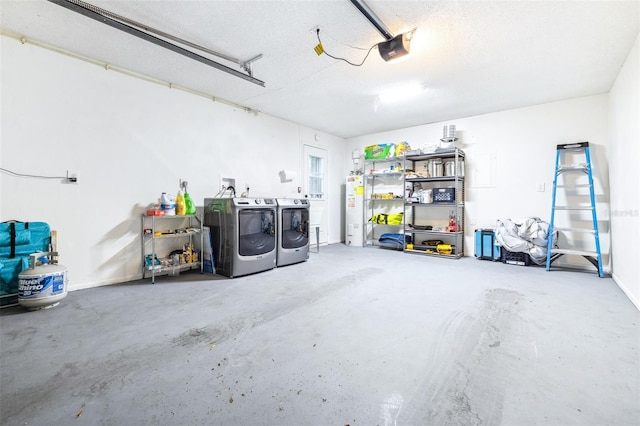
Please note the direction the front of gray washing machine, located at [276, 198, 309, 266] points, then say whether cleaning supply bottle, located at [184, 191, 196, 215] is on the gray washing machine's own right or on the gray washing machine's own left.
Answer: on the gray washing machine's own right

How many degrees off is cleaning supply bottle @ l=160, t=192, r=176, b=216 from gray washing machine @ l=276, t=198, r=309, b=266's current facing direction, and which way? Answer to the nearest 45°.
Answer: approximately 90° to its right

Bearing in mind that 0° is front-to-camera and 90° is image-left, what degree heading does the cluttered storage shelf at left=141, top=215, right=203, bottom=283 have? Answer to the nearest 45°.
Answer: approximately 315°

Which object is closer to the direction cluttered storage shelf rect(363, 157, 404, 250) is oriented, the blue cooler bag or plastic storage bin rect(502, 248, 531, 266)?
the blue cooler bag

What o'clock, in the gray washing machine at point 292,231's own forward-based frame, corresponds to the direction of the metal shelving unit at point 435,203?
The metal shelving unit is roughly at 10 o'clock from the gray washing machine.
